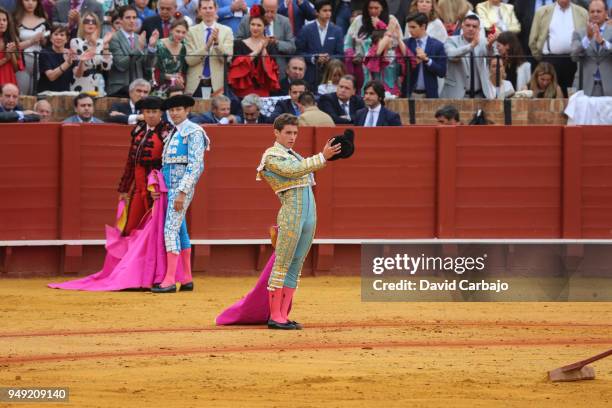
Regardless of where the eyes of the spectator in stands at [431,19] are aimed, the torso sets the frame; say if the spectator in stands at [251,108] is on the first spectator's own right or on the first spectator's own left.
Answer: on the first spectator's own right

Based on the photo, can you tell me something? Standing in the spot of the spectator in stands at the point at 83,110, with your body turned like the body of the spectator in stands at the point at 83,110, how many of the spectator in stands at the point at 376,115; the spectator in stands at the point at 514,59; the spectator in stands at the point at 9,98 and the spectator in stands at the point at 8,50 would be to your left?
2

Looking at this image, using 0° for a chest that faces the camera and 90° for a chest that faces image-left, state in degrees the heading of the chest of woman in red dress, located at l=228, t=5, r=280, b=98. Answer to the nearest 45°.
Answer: approximately 0°

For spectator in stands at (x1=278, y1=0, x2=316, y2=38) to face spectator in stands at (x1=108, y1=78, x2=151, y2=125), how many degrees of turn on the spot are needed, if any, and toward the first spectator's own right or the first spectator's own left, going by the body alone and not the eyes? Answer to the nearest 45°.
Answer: approximately 45° to the first spectator's own right

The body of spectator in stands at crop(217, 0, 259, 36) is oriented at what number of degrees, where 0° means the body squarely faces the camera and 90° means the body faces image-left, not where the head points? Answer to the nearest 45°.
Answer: approximately 0°

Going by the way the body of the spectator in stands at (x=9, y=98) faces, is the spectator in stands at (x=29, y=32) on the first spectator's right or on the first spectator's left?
on the first spectator's left

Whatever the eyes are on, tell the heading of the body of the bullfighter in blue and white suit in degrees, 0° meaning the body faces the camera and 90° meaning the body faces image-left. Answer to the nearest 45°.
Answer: approximately 45°

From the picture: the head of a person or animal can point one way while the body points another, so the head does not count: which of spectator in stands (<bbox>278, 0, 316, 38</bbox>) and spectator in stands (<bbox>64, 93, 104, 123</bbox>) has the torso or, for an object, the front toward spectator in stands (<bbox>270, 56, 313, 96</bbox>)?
spectator in stands (<bbox>278, 0, 316, 38</bbox>)

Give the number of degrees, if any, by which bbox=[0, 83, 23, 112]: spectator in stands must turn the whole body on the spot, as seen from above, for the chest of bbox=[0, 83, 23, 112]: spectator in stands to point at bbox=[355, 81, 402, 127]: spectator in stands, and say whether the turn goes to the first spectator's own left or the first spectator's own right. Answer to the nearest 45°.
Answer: approximately 45° to the first spectator's own left
